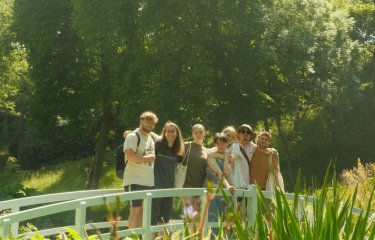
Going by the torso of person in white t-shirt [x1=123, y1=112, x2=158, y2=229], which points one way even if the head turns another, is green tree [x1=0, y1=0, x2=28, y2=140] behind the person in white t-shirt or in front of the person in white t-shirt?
behind

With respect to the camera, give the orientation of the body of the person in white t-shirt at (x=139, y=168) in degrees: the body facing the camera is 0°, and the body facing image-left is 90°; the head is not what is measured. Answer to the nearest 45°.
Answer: approximately 315°
